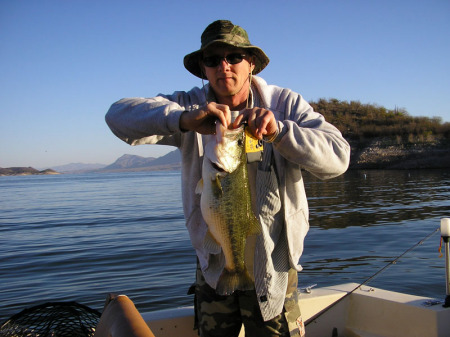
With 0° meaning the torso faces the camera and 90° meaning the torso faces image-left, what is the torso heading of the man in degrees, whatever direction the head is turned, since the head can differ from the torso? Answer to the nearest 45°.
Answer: approximately 0°
